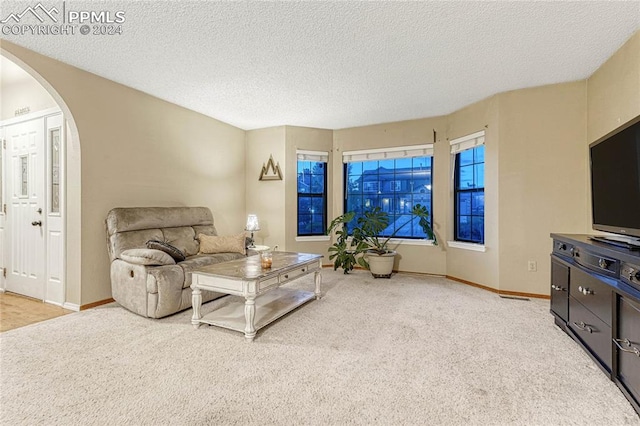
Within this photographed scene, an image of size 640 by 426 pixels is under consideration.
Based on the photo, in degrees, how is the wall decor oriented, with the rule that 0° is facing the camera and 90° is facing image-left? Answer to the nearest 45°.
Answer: approximately 0°

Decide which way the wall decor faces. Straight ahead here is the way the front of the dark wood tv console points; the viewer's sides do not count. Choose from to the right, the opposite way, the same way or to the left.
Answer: to the left

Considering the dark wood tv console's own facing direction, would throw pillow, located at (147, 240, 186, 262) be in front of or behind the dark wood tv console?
in front

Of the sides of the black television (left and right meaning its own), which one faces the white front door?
front

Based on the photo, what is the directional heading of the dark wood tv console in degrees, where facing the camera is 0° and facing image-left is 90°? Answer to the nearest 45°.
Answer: approximately 45°

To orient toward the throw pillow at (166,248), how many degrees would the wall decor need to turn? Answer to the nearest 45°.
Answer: approximately 45° to its right

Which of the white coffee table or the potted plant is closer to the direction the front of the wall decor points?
the white coffee table

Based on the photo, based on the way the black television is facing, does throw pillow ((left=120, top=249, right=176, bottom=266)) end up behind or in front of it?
in front

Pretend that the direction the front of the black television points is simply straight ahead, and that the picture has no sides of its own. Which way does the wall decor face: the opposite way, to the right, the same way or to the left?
to the left

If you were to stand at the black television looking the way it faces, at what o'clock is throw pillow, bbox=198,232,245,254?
The throw pillow is roughly at 1 o'clock from the black television.

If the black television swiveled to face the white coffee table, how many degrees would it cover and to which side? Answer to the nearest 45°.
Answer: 0° — it already faces it

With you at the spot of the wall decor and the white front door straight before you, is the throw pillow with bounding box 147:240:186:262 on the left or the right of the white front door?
left

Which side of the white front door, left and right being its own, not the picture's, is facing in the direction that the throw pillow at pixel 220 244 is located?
left

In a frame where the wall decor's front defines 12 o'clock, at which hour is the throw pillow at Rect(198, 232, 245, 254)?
The throw pillow is roughly at 1 o'clock from the wall decor.
